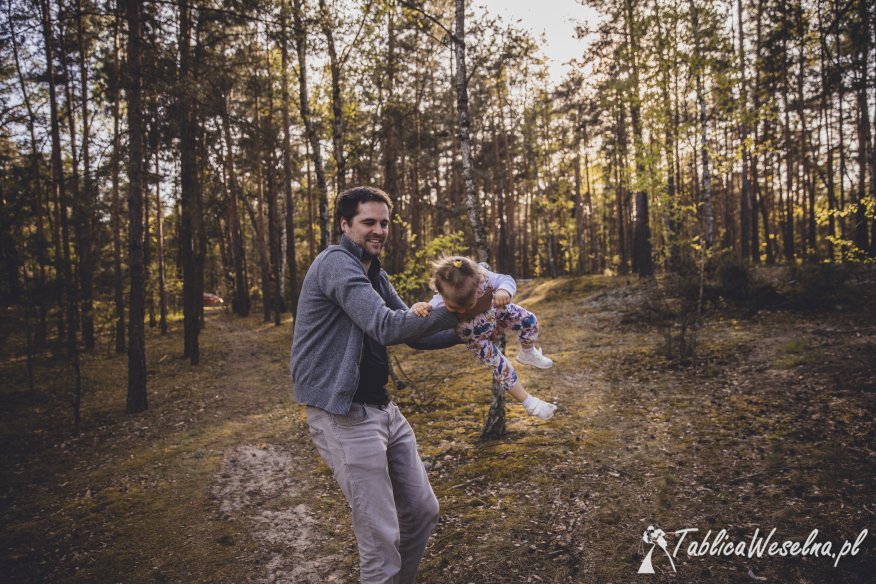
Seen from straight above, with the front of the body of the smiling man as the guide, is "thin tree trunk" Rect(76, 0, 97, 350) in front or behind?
behind

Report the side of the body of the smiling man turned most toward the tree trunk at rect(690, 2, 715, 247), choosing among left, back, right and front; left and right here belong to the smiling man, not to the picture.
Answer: left

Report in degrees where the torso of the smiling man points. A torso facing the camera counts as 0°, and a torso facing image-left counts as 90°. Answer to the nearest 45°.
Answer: approximately 315°
